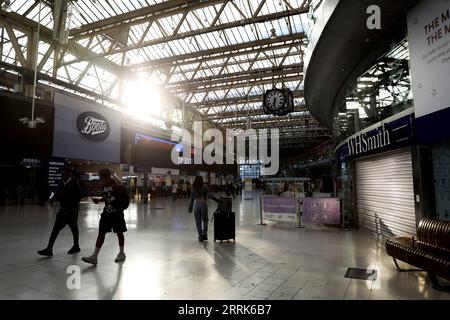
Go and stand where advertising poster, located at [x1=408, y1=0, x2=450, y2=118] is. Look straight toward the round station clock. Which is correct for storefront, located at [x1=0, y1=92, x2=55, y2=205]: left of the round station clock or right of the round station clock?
left

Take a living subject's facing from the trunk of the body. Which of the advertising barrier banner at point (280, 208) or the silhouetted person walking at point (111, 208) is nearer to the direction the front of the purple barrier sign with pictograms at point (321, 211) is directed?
the silhouetted person walking

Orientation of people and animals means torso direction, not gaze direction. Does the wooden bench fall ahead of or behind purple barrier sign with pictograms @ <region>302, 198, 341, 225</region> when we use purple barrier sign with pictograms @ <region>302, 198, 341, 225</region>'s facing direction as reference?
ahead

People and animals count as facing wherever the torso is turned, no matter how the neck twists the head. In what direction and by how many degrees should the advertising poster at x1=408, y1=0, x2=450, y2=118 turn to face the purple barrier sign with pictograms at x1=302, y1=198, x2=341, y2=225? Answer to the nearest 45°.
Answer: approximately 90° to its right

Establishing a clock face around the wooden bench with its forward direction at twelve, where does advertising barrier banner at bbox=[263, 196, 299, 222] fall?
The advertising barrier banner is roughly at 3 o'clock from the wooden bench.

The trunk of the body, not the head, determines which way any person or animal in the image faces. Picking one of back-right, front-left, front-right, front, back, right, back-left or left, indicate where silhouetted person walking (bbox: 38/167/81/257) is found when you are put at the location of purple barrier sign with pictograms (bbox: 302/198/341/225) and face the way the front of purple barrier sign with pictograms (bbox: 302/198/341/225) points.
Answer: front-right

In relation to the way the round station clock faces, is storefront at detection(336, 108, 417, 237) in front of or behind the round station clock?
in front

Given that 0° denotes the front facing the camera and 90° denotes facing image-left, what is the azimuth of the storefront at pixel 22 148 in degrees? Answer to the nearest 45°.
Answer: approximately 315°

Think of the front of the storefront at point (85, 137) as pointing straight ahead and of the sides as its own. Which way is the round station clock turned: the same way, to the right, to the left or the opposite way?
to the right

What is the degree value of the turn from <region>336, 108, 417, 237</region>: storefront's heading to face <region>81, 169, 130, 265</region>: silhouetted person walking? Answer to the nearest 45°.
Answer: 0° — it already faces them
